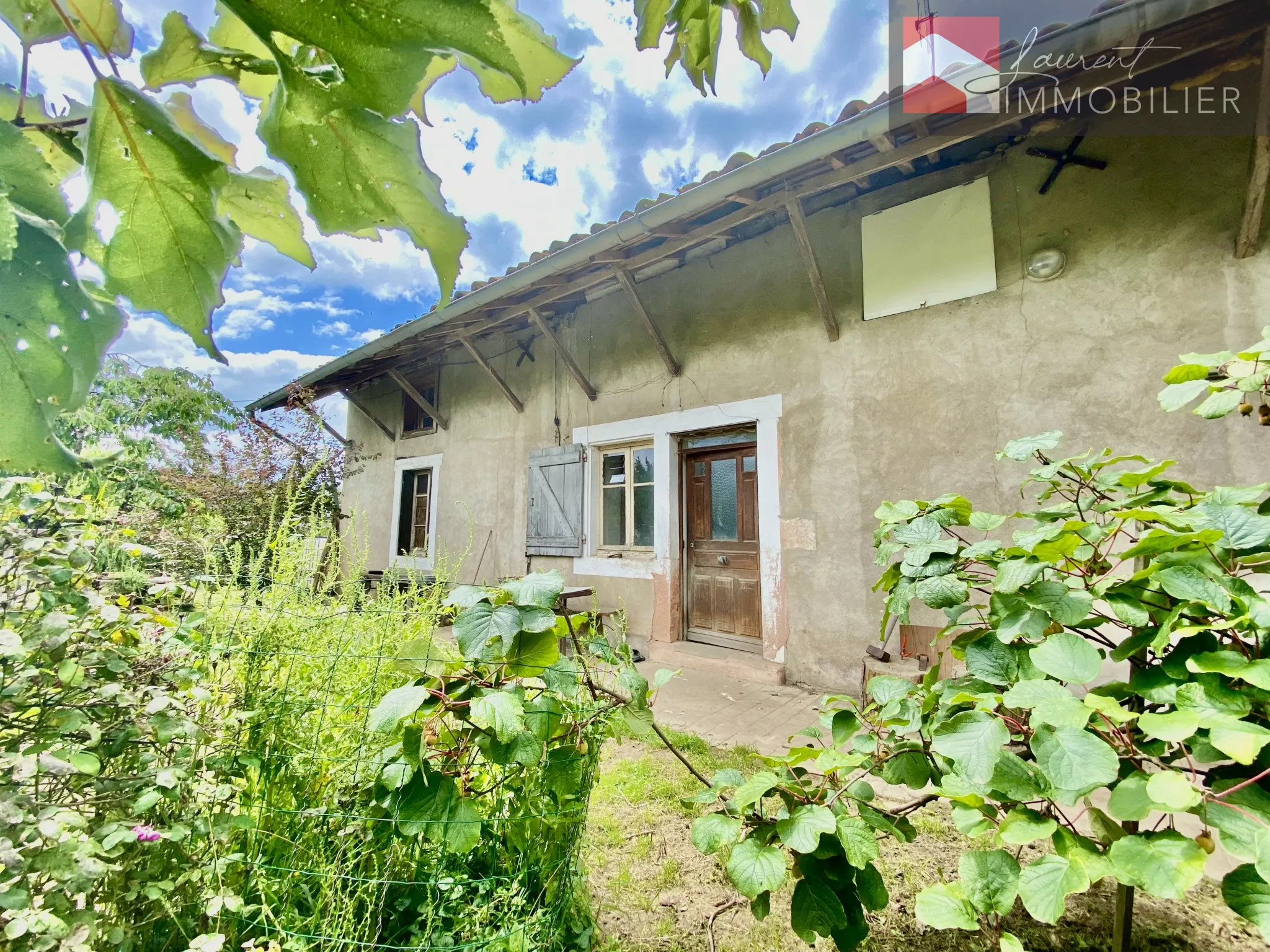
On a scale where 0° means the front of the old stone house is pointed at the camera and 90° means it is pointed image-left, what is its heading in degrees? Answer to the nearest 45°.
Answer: approximately 45°
